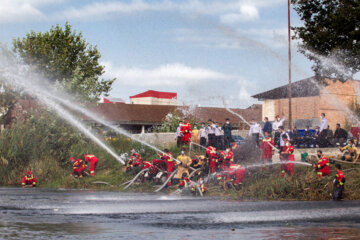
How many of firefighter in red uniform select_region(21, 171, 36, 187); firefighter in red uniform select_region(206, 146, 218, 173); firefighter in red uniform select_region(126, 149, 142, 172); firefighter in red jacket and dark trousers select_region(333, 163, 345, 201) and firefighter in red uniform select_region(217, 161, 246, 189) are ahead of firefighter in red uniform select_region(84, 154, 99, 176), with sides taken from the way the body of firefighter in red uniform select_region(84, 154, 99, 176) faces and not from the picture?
1

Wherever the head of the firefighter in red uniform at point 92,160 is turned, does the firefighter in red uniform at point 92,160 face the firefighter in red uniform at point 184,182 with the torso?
no

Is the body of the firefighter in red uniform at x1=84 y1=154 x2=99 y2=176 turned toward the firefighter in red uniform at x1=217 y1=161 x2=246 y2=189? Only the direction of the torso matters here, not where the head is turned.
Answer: no

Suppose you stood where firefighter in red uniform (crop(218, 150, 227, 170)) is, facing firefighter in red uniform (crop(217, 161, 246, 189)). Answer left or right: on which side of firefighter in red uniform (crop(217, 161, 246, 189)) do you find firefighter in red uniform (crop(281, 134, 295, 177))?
left

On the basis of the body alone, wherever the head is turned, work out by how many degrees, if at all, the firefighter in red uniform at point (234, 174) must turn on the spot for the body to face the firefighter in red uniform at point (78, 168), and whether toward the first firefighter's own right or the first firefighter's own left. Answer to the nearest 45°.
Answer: approximately 45° to the first firefighter's own right

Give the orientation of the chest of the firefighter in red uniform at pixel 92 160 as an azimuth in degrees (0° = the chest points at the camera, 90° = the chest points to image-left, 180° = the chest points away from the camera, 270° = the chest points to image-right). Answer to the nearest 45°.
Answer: approximately 90°

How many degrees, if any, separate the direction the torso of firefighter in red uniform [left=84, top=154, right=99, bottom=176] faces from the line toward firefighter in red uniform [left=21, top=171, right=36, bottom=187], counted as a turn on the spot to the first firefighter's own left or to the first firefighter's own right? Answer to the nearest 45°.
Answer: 0° — they already face them

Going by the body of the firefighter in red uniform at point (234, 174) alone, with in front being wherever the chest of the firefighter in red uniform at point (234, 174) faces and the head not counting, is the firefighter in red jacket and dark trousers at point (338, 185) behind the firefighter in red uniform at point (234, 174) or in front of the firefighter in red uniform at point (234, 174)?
behind

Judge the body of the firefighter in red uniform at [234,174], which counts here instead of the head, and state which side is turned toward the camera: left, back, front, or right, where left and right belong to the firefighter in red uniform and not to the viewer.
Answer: left

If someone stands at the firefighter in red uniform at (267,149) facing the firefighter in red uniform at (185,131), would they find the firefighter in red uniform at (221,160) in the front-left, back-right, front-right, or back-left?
front-left

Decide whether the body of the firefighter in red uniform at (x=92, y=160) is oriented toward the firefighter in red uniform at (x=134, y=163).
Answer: no

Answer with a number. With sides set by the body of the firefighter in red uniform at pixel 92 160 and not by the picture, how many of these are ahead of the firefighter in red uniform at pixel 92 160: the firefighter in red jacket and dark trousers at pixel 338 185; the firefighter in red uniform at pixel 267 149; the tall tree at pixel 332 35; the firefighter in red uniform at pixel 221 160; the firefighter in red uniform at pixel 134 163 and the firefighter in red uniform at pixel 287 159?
0

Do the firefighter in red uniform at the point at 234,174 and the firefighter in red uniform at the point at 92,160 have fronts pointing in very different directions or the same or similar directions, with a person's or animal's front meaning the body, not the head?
same or similar directions

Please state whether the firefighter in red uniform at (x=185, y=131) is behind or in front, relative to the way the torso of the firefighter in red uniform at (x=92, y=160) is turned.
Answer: behind
